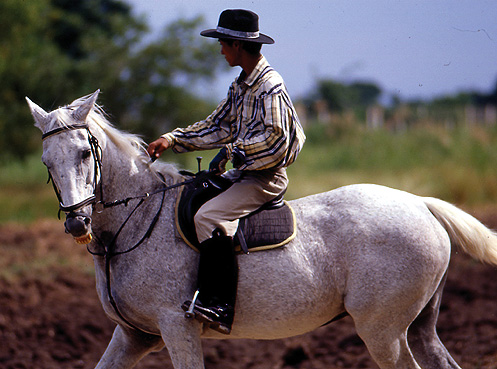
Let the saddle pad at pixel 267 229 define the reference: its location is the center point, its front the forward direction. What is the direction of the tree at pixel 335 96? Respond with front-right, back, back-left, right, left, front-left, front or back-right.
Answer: right

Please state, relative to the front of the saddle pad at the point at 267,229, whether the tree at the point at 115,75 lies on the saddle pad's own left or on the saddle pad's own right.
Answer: on the saddle pad's own right

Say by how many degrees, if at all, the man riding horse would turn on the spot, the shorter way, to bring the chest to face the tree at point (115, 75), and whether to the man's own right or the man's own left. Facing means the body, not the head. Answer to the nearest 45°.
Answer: approximately 90° to the man's own right

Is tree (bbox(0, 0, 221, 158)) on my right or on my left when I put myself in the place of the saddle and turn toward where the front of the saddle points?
on my right

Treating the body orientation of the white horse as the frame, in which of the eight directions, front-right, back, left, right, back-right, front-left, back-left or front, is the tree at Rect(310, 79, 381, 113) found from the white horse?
right

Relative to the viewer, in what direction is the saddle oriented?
to the viewer's left

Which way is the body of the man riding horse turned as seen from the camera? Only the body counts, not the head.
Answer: to the viewer's left

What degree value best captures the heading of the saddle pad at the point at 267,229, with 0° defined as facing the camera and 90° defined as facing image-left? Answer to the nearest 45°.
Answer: approximately 90°

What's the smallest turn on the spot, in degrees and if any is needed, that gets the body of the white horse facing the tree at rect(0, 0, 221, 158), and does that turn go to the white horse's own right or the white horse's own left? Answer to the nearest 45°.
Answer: approximately 90° to the white horse's own right

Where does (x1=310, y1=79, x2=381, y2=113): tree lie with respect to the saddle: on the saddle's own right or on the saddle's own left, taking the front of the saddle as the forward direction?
on the saddle's own right

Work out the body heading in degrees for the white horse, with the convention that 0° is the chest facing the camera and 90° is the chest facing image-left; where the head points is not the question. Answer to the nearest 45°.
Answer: approximately 90°

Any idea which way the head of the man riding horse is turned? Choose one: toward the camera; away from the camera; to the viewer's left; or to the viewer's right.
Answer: to the viewer's left
